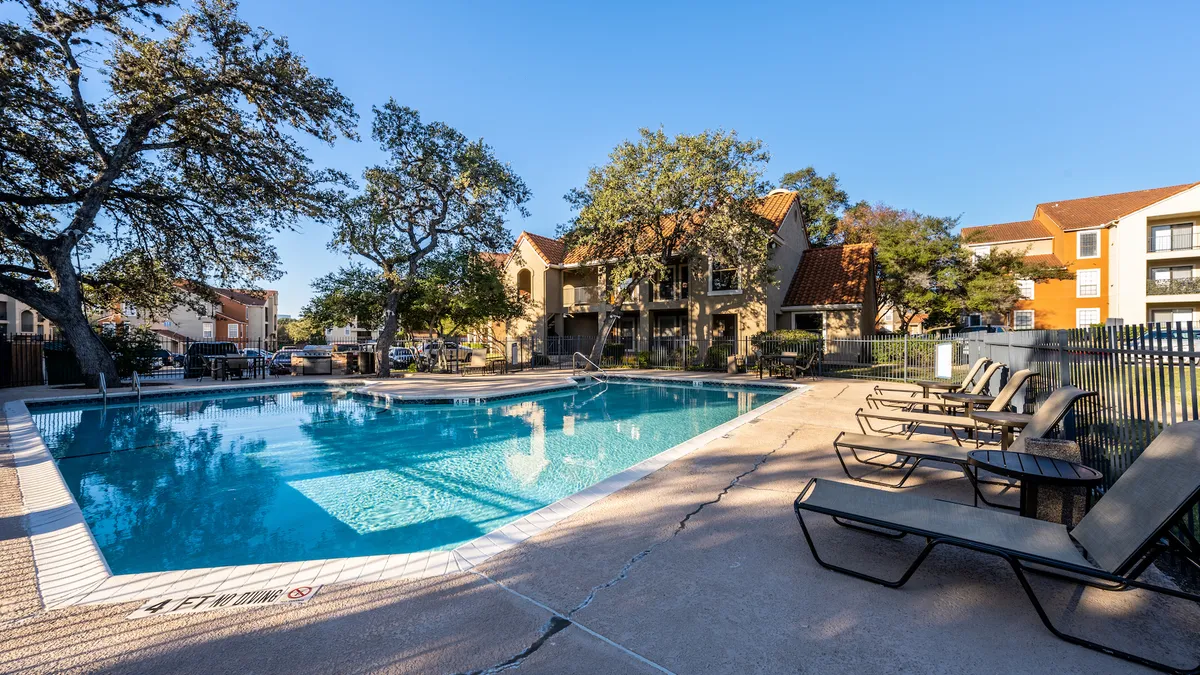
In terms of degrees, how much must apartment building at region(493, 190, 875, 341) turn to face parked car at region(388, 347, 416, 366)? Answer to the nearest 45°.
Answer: approximately 90° to its right

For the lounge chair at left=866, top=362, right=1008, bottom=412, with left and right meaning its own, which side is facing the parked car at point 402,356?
front

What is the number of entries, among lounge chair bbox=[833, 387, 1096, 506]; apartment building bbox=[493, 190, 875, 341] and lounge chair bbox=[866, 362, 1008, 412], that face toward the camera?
1

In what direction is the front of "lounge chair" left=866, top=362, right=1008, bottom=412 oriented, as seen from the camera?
facing to the left of the viewer

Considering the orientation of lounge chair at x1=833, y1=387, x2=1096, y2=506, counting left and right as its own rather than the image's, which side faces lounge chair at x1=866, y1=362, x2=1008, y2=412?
right

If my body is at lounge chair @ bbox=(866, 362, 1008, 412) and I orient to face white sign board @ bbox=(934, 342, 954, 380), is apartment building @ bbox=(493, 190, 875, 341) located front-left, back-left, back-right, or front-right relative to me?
front-left

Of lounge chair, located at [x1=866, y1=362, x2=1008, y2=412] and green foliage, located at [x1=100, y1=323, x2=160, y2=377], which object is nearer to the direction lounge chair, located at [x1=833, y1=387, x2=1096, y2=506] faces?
the green foliage

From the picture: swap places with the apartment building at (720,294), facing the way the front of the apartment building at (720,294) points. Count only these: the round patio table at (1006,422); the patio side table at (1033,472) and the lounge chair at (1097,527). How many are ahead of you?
3

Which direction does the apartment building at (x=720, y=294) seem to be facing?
toward the camera

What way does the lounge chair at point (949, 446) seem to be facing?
to the viewer's left

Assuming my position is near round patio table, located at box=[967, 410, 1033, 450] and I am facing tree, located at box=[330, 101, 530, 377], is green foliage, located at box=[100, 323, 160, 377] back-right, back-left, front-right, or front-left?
front-left

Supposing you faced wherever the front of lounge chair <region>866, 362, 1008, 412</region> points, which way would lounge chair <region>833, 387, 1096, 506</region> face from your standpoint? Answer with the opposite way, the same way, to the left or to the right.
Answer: the same way

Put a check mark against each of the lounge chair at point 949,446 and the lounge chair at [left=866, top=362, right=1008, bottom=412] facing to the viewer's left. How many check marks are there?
2

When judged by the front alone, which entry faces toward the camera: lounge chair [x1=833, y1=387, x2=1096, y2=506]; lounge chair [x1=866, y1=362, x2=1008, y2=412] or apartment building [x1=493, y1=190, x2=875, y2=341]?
the apartment building

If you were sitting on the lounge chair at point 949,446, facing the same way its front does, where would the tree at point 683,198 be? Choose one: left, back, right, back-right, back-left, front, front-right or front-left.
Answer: front-right

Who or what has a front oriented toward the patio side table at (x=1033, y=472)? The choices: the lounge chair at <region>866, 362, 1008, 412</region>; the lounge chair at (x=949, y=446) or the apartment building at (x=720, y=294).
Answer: the apartment building

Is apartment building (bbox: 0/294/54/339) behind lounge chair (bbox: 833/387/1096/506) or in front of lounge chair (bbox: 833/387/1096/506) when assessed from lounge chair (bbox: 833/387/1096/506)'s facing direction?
in front

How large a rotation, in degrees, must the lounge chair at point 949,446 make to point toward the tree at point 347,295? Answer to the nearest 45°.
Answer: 0° — it already faces it

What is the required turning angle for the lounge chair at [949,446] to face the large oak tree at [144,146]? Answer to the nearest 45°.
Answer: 0° — it already faces it
